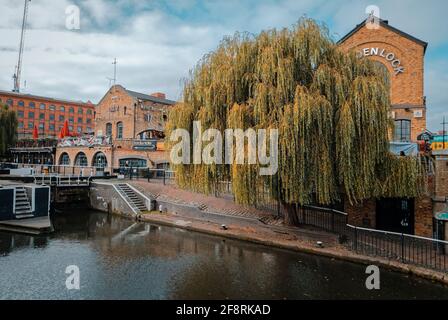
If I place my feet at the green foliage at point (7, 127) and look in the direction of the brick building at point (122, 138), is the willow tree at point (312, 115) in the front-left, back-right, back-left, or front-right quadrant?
front-right

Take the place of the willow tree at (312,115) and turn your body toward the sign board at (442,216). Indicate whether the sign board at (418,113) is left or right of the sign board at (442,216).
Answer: left

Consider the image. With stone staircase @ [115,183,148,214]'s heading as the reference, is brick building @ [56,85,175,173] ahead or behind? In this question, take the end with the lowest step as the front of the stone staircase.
behind

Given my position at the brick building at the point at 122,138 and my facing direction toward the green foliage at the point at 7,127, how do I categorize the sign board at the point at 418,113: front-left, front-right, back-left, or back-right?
back-left
